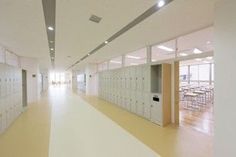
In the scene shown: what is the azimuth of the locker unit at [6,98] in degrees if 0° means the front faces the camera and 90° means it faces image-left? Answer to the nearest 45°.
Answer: approximately 270°

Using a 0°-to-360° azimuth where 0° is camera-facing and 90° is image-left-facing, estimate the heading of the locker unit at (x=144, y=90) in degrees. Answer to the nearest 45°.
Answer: approximately 45°

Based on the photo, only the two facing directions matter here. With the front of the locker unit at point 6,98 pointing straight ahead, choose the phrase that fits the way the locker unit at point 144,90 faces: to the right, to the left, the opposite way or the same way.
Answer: the opposite way

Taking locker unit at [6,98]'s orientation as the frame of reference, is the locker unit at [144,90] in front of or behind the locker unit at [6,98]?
in front

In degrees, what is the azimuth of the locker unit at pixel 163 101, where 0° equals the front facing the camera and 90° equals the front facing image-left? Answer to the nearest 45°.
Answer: approximately 45°

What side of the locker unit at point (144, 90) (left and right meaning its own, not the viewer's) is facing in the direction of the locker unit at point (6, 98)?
front

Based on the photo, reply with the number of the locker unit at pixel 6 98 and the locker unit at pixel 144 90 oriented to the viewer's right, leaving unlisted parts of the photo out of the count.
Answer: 1

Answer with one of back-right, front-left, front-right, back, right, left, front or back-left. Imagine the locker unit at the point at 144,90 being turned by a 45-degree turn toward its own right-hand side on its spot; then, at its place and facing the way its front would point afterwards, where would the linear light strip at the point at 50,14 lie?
front-left
